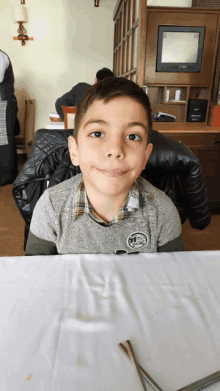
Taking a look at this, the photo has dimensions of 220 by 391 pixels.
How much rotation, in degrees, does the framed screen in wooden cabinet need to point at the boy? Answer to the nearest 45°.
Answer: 0° — it already faces them

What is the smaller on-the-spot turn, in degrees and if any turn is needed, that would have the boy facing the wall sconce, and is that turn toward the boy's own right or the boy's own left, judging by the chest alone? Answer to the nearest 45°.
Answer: approximately 180°

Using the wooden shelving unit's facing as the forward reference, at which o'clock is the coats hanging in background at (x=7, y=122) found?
The coats hanging in background is roughly at 3 o'clock from the wooden shelving unit.

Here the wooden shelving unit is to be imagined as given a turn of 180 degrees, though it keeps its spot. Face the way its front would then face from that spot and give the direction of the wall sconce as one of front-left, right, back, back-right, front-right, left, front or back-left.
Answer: front-left

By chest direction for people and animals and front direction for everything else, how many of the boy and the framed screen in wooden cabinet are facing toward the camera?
2
